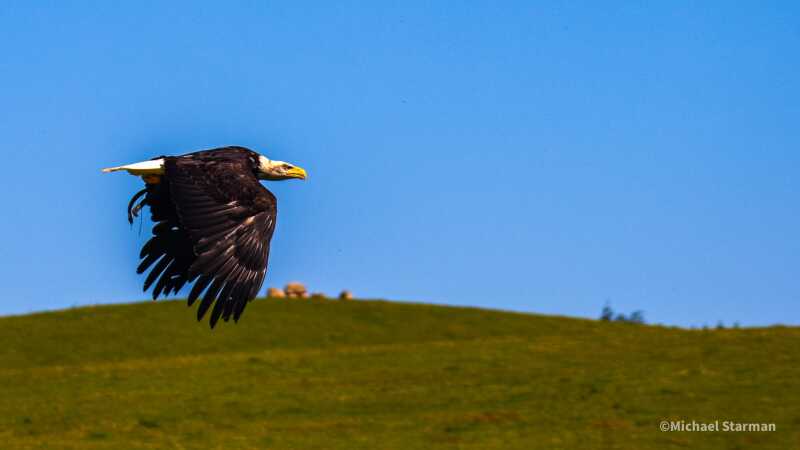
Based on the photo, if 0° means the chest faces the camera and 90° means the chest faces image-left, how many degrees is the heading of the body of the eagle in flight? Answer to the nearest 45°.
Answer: approximately 270°
